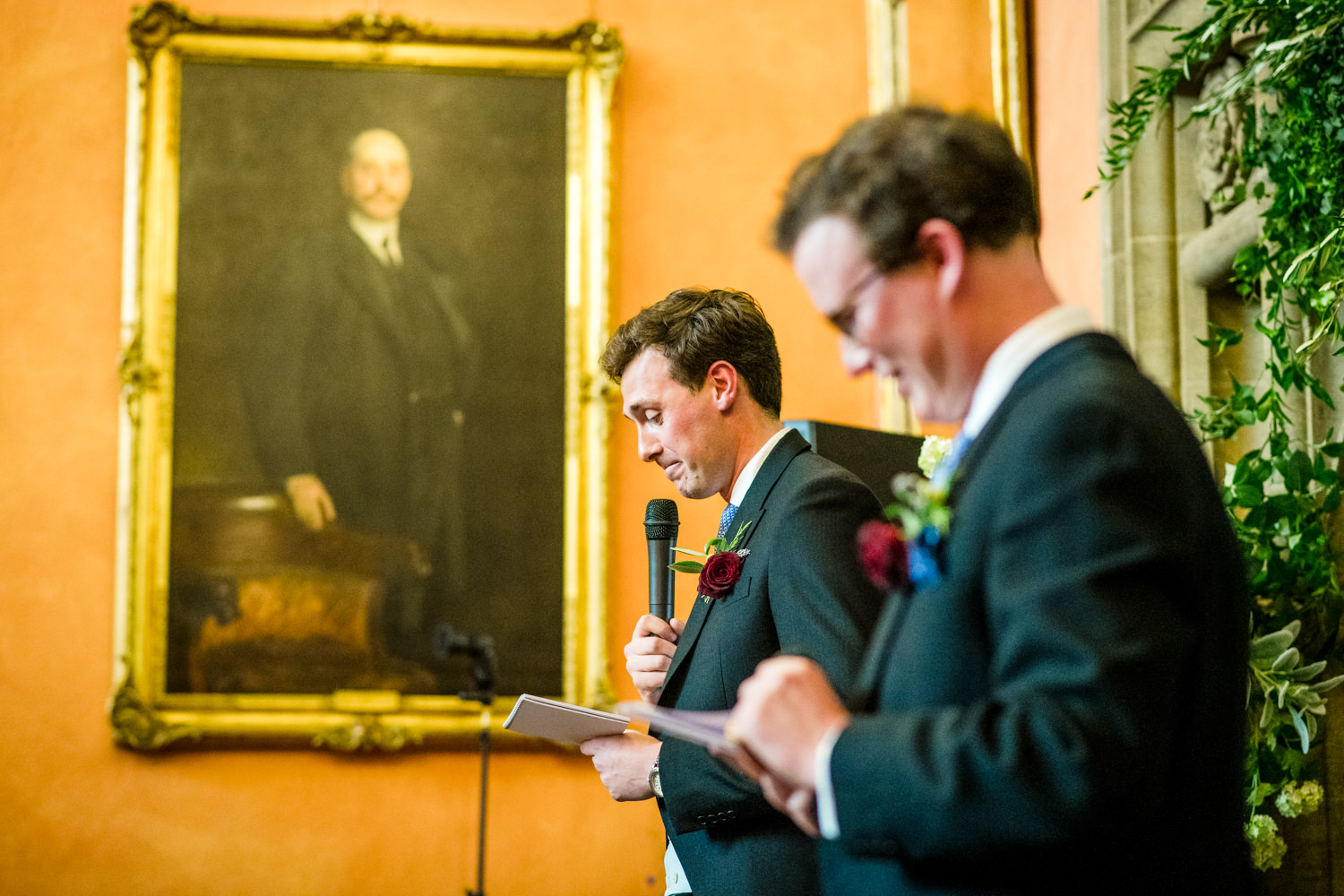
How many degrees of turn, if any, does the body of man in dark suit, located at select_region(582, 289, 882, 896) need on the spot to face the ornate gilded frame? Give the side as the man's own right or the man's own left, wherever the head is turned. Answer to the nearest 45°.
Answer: approximately 45° to the man's own right

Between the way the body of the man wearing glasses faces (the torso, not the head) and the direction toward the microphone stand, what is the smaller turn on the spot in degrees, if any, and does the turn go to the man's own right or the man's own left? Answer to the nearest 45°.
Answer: approximately 45° to the man's own right

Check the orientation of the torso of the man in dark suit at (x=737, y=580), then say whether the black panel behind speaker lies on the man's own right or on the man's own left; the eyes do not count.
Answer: on the man's own right

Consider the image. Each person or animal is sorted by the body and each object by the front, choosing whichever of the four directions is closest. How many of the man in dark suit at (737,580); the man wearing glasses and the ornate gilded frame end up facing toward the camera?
1

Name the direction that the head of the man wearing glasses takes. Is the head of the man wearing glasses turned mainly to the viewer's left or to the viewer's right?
to the viewer's left

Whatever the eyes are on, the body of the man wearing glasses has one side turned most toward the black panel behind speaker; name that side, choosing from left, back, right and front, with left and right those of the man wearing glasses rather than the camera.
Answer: right

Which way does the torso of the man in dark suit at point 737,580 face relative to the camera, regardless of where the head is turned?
to the viewer's left

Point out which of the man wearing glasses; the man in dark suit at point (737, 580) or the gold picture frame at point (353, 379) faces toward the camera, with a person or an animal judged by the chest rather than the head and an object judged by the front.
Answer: the gold picture frame

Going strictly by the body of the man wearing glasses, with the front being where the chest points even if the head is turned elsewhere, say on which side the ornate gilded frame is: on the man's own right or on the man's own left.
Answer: on the man's own right

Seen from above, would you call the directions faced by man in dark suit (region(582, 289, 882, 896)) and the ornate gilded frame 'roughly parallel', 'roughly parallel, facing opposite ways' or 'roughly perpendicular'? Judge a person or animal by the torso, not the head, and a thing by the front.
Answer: roughly perpendicular

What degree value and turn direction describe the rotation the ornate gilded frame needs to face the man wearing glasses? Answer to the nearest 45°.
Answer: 0° — it already faces them

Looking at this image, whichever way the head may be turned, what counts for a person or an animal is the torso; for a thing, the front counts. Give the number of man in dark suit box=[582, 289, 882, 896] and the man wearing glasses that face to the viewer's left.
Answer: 2

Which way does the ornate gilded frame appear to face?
toward the camera

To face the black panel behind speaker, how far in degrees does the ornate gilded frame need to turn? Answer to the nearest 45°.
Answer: approximately 45° to its left

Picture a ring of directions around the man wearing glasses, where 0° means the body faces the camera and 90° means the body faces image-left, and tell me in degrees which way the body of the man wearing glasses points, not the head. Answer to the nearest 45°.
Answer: approximately 90°

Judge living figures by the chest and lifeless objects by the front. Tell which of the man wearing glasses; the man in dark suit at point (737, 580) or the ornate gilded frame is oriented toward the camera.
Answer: the ornate gilded frame

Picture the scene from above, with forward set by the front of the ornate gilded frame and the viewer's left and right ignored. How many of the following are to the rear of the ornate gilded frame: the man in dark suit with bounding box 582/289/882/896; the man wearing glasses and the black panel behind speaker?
0

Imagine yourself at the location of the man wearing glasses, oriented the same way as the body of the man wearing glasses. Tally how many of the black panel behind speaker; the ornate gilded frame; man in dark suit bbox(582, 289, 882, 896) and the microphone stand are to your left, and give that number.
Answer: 0
